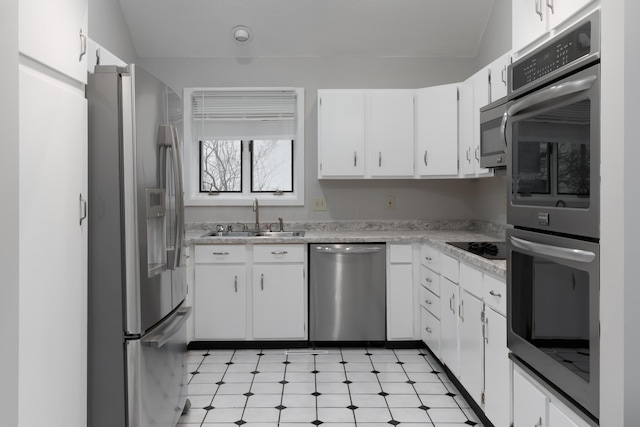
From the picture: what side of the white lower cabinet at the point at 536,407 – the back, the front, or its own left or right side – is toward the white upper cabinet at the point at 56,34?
front

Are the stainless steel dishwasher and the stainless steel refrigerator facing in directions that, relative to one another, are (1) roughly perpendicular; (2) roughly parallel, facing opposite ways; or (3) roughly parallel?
roughly perpendicular

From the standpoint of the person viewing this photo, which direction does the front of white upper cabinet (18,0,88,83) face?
facing the viewer and to the right of the viewer

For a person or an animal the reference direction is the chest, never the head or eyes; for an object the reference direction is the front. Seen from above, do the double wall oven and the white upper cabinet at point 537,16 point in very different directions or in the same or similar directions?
same or similar directions

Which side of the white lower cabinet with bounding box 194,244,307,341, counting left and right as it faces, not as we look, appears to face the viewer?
front

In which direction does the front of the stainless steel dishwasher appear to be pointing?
toward the camera

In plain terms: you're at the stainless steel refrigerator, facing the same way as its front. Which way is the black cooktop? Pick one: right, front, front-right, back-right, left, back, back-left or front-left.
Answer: front-left

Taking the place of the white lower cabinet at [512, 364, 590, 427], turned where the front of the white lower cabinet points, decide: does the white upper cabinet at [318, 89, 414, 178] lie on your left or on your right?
on your right

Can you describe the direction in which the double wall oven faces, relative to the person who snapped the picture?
facing the viewer and to the left of the viewer

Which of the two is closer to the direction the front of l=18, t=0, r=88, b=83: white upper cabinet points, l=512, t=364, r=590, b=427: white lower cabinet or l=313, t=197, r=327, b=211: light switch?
the white lower cabinet

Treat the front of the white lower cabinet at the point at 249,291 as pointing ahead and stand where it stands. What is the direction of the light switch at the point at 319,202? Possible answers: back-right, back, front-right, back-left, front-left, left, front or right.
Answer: back-left

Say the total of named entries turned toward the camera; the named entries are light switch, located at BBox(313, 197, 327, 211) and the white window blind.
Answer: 2

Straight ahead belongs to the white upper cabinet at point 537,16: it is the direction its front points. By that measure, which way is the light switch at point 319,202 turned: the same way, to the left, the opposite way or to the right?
to the left

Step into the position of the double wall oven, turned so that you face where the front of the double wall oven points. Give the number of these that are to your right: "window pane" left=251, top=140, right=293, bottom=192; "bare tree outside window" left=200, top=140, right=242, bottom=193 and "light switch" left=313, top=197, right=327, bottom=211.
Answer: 3

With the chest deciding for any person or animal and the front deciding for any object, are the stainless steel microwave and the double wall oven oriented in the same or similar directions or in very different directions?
same or similar directions

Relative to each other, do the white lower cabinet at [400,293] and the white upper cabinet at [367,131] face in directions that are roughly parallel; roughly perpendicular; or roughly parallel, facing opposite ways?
roughly parallel

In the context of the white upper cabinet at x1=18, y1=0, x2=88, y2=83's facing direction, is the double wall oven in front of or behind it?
in front

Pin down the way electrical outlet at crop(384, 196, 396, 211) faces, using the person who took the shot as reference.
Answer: facing the viewer
